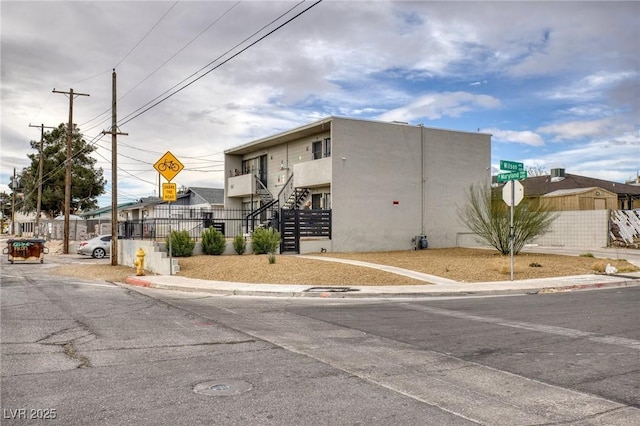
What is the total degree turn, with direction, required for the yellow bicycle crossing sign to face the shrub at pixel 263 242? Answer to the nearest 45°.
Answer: approximately 135° to its left

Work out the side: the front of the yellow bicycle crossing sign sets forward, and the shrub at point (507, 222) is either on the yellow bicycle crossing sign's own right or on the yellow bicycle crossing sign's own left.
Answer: on the yellow bicycle crossing sign's own left

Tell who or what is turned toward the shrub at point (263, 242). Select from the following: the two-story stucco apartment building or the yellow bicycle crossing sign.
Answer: the two-story stucco apartment building

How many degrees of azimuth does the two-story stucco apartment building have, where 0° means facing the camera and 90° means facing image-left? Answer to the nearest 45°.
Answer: approximately 45°

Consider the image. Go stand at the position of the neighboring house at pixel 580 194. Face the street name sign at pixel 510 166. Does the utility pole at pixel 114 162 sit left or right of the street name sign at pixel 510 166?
right

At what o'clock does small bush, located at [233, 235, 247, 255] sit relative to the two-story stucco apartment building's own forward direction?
The small bush is roughly at 12 o'clock from the two-story stucco apartment building.

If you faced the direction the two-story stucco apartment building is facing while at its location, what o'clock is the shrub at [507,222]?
The shrub is roughly at 9 o'clock from the two-story stucco apartment building.

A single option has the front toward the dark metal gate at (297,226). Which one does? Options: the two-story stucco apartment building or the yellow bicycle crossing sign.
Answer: the two-story stucco apartment building

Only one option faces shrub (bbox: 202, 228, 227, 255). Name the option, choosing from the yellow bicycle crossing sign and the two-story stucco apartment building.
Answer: the two-story stucco apartment building

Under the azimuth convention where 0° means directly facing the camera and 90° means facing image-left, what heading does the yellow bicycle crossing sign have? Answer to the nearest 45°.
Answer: approximately 0°

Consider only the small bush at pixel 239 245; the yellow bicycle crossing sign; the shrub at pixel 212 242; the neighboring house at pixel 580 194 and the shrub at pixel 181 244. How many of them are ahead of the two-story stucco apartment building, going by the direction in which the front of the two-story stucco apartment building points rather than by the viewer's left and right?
4

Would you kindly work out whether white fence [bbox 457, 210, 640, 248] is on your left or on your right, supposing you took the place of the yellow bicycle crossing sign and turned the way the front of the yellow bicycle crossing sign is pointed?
on your left

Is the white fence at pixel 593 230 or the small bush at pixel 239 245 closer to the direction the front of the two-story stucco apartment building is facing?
the small bush
